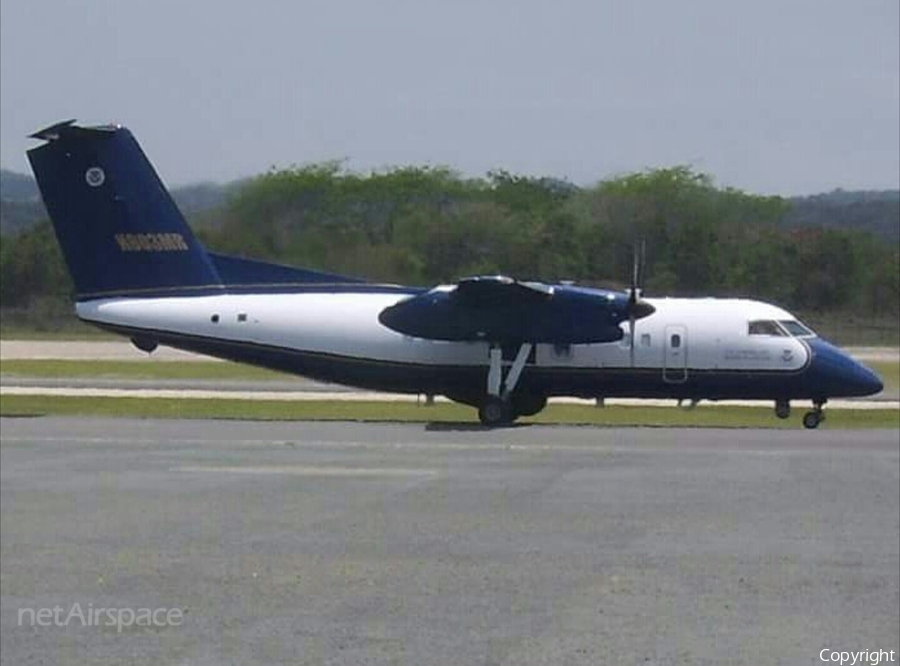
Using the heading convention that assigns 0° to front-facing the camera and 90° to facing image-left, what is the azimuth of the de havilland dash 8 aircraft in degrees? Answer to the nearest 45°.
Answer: approximately 270°
